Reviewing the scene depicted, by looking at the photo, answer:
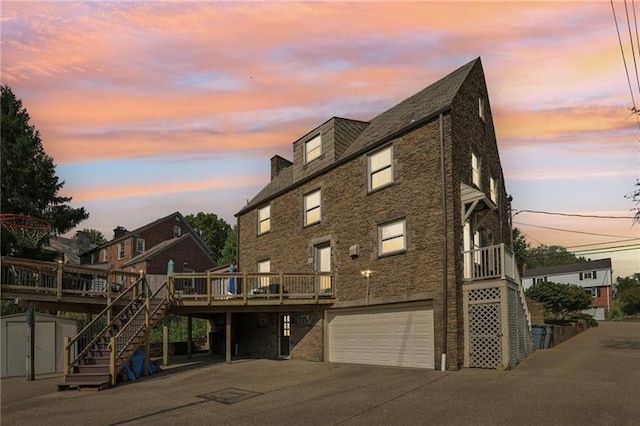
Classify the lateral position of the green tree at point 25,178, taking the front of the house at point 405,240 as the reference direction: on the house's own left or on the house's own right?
on the house's own right

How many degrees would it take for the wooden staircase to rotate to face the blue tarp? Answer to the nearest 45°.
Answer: approximately 180°

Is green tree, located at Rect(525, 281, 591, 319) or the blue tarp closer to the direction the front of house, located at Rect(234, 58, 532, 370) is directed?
the blue tarp

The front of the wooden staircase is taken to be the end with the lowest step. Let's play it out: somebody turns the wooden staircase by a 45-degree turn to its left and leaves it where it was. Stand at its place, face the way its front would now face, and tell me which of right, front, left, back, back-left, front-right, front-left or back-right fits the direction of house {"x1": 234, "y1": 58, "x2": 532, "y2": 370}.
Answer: left

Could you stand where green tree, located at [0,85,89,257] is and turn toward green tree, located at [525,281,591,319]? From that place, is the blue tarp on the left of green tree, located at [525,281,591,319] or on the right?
right

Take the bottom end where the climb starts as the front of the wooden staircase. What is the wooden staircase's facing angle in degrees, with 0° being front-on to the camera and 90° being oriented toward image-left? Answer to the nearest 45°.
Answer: approximately 45°

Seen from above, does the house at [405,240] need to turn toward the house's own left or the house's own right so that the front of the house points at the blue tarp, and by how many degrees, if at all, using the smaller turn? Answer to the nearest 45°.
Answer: approximately 45° to the house's own right
